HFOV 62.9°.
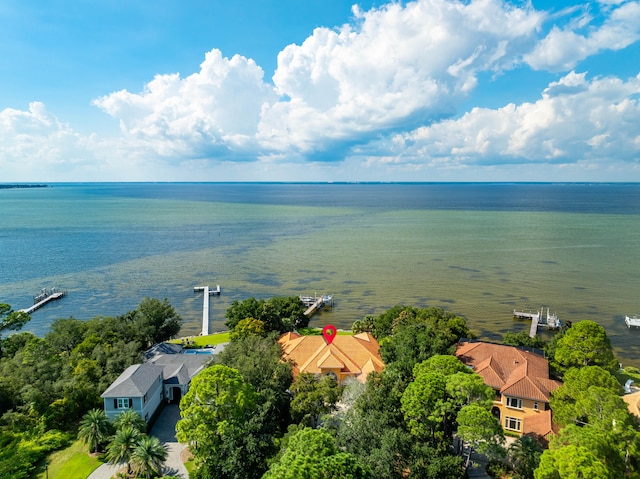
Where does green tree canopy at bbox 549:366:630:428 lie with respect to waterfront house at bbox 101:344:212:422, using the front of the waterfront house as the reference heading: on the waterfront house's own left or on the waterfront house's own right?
on the waterfront house's own left

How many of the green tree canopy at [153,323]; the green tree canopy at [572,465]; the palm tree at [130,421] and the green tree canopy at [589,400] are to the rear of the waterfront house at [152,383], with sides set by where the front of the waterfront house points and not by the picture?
1

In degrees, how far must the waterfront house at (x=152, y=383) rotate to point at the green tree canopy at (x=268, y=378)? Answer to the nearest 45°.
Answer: approximately 45° to its left

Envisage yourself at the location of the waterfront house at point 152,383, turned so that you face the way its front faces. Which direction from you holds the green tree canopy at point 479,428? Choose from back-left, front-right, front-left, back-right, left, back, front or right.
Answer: front-left

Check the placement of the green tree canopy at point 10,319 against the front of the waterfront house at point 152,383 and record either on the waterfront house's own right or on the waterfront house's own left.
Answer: on the waterfront house's own right

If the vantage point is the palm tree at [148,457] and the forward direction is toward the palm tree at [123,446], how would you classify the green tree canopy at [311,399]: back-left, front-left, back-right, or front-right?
back-right

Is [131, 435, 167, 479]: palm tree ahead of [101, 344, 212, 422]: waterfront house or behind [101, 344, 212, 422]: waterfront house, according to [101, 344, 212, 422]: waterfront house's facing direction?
ahead

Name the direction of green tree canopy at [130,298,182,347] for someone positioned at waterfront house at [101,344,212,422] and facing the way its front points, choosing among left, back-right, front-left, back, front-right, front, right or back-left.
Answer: back

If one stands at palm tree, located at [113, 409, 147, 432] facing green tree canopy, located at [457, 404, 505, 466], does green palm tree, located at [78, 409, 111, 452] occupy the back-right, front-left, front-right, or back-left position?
back-right

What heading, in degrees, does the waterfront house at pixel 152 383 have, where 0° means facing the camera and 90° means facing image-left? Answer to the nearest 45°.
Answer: approximately 0°

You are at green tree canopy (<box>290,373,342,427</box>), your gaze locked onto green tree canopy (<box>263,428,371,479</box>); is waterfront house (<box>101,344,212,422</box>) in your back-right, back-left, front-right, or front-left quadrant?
back-right

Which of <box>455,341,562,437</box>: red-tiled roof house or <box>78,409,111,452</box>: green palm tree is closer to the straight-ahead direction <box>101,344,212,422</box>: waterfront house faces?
the green palm tree

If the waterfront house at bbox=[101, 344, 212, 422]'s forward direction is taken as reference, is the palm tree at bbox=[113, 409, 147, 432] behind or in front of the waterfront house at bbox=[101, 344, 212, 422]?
in front
